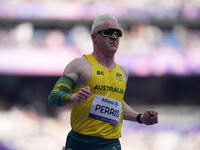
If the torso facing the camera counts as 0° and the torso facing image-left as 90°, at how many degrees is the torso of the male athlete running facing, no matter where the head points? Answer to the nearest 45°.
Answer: approximately 315°
